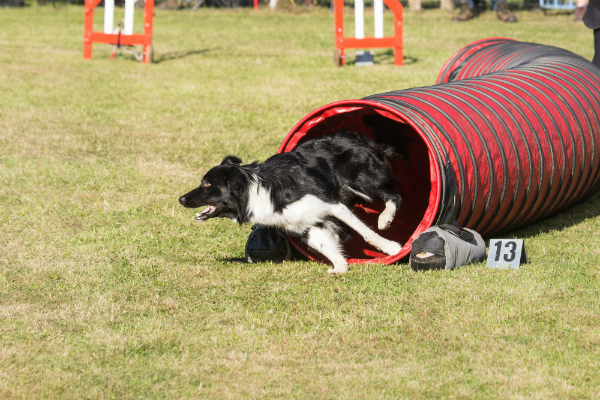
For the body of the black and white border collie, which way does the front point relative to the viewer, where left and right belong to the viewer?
facing to the left of the viewer
